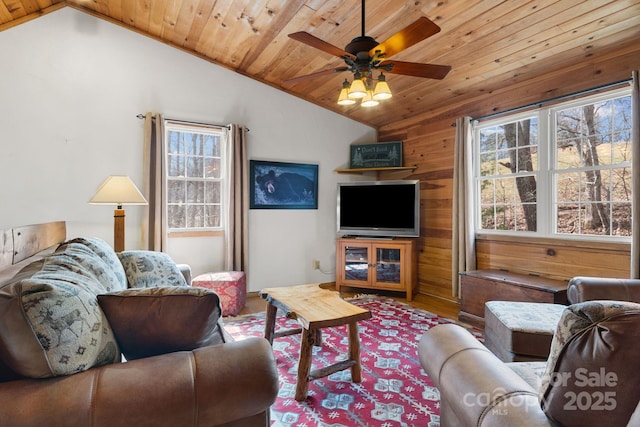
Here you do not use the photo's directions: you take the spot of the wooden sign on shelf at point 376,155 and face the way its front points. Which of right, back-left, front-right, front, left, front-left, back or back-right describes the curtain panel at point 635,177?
front-left

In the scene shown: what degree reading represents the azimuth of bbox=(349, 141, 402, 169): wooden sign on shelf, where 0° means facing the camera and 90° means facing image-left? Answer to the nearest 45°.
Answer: approximately 0°

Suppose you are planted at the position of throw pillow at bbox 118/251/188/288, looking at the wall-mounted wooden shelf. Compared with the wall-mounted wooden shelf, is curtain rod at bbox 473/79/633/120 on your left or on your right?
right

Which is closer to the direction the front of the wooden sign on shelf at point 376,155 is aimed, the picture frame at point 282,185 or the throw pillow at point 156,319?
the throw pillow

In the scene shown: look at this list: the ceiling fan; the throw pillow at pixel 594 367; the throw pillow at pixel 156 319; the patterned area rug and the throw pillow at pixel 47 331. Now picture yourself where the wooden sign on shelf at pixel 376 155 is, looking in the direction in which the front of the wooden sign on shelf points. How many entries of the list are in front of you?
5

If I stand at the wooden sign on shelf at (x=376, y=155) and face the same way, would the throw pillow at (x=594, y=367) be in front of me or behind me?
in front

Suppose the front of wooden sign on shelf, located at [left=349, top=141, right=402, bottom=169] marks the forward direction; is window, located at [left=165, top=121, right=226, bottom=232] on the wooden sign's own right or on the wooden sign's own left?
on the wooden sign's own right

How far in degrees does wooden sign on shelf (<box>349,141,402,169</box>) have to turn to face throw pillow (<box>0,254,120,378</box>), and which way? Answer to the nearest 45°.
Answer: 0° — it already faces it

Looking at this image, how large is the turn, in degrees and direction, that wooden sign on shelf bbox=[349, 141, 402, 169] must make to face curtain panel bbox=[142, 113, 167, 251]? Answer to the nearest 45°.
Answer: approximately 45° to its right

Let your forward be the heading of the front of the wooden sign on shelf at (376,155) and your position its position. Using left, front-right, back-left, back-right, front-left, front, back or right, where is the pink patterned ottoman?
front-right

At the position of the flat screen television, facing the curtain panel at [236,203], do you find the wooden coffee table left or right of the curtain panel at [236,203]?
left

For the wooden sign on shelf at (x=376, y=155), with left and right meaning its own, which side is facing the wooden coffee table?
front

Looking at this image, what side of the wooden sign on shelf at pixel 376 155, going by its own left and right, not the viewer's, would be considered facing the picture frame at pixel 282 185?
right

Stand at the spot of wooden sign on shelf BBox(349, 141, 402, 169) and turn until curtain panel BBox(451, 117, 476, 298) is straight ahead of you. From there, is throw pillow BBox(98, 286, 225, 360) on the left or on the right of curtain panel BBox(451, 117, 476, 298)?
right

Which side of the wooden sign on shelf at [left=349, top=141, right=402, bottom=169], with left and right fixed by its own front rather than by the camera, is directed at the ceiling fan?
front
